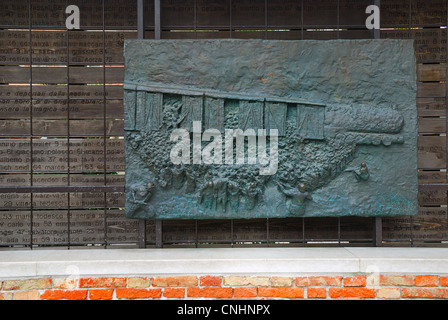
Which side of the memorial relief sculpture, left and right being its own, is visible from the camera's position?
front
